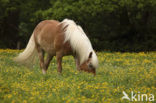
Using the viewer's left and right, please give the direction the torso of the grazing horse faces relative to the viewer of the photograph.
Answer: facing to the right of the viewer
